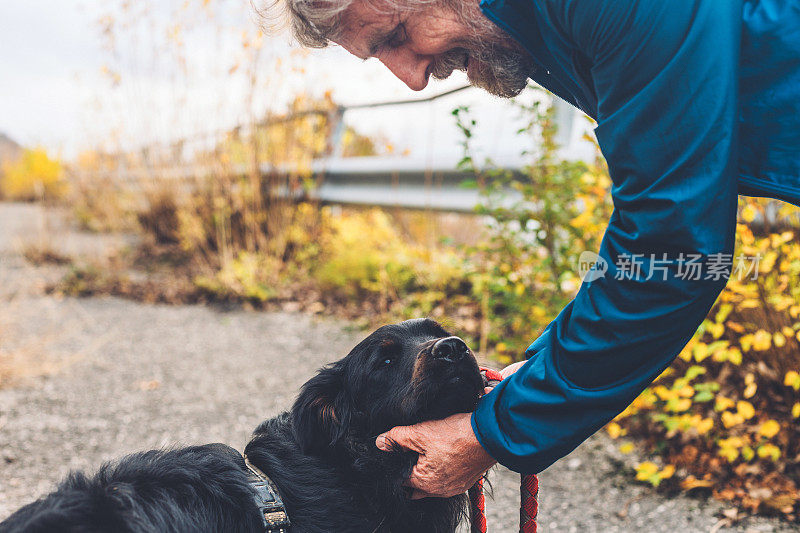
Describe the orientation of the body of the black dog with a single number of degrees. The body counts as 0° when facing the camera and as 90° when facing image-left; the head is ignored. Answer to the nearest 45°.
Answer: approximately 270°

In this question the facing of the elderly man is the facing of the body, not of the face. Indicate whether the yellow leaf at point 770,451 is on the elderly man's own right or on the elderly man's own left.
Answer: on the elderly man's own right

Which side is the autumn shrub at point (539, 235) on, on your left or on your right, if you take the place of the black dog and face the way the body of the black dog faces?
on your left

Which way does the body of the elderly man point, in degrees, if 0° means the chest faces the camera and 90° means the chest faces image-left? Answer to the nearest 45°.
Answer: approximately 90°

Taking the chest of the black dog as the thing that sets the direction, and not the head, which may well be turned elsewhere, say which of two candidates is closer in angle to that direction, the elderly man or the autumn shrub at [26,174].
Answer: the elderly man

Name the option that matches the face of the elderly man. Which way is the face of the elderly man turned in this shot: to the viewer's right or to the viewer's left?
to the viewer's left

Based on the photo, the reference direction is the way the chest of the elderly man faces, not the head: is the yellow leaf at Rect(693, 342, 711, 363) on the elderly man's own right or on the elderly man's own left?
on the elderly man's own right

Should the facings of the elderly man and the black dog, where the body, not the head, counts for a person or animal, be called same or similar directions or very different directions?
very different directions

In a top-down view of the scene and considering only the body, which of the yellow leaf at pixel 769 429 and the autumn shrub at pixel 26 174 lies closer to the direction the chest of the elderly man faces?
the autumn shrub

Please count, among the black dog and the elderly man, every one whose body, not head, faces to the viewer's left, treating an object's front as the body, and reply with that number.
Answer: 1
